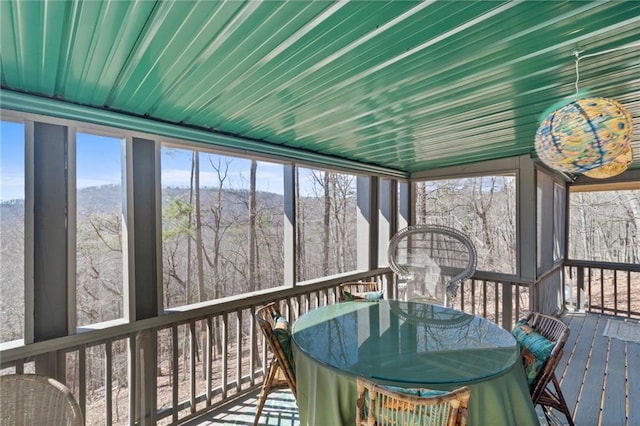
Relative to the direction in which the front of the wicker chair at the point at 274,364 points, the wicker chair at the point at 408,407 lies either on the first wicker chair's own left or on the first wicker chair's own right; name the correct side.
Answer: on the first wicker chair's own right

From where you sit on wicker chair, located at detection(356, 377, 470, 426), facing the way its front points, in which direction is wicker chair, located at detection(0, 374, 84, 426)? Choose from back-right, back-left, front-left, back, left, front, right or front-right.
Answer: left

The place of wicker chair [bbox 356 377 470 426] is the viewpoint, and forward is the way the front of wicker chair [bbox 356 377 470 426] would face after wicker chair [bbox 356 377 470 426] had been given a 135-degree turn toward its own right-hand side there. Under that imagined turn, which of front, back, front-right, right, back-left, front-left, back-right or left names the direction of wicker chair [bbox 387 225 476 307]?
back-left

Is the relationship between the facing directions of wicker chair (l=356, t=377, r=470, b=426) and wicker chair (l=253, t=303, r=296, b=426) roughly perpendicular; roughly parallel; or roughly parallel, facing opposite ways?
roughly perpendicular

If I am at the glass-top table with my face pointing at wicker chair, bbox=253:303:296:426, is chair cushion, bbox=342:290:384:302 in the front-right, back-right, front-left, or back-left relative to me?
front-right

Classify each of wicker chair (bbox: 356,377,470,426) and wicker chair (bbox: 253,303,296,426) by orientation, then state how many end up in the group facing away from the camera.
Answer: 1

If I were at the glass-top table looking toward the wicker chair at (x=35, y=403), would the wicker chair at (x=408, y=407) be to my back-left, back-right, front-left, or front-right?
front-left

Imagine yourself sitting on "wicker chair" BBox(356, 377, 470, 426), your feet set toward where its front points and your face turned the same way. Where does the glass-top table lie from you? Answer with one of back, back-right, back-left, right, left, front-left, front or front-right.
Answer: front

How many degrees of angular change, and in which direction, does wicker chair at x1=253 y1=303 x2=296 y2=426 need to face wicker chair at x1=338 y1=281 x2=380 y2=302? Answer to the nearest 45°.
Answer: approximately 45° to its left

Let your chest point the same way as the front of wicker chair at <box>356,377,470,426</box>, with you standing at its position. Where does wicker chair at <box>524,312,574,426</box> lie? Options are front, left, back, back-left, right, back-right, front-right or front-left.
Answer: front-right

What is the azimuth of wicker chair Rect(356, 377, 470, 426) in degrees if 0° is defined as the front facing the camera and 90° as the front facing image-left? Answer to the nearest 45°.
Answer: approximately 180°

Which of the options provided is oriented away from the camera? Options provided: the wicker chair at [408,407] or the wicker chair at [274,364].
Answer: the wicker chair at [408,407]

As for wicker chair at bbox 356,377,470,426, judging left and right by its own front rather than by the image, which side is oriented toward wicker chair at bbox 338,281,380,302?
front

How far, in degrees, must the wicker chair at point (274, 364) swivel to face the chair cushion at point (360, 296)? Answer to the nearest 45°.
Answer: approximately 45° to its left

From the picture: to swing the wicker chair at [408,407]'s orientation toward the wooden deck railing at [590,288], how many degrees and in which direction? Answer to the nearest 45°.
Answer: approximately 45° to its right

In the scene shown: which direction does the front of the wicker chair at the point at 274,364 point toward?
to the viewer's right
